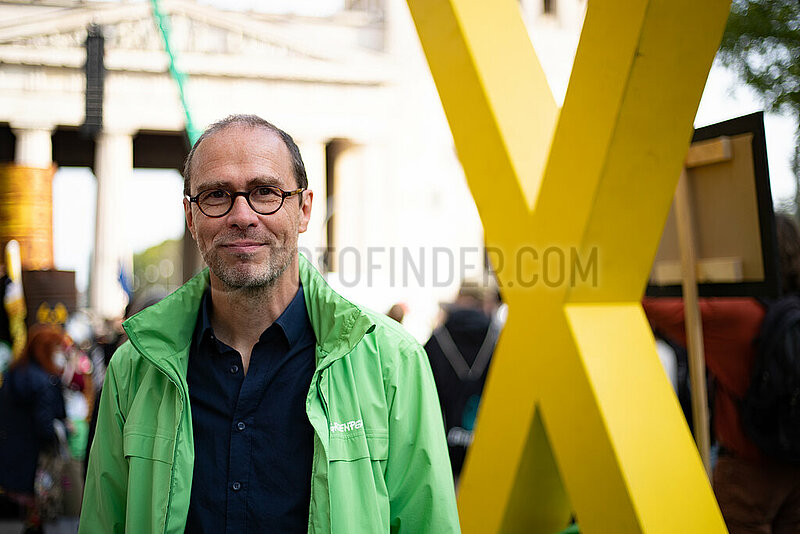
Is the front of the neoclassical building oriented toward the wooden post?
yes

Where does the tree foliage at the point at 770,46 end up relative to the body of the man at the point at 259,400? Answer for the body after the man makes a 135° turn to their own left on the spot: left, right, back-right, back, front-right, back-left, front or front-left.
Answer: front

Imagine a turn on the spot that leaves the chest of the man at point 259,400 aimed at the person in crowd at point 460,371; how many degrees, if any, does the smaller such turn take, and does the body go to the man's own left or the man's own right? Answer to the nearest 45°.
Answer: approximately 180°

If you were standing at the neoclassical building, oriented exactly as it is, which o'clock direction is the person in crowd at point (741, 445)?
The person in crowd is roughly at 12 o'clock from the neoclassical building.

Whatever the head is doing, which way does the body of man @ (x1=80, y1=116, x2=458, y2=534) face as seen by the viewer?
toward the camera

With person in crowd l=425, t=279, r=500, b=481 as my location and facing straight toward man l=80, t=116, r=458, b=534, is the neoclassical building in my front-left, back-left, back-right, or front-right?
back-right

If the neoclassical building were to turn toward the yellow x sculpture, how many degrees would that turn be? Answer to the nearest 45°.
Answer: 0° — it already faces it

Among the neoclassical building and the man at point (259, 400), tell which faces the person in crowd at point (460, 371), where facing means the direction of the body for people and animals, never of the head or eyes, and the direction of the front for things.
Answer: the neoclassical building

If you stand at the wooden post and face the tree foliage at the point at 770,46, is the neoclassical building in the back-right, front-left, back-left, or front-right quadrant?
front-left

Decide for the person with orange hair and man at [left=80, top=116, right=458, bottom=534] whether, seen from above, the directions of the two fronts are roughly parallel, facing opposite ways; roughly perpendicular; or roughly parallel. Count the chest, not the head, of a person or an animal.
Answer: roughly perpendicular

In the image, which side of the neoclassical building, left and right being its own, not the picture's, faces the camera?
front

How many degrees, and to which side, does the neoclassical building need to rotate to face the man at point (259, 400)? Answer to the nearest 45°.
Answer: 0° — it already faces them

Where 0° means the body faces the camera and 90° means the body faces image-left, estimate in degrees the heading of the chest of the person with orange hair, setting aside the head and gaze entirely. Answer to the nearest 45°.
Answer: approximately 270°
